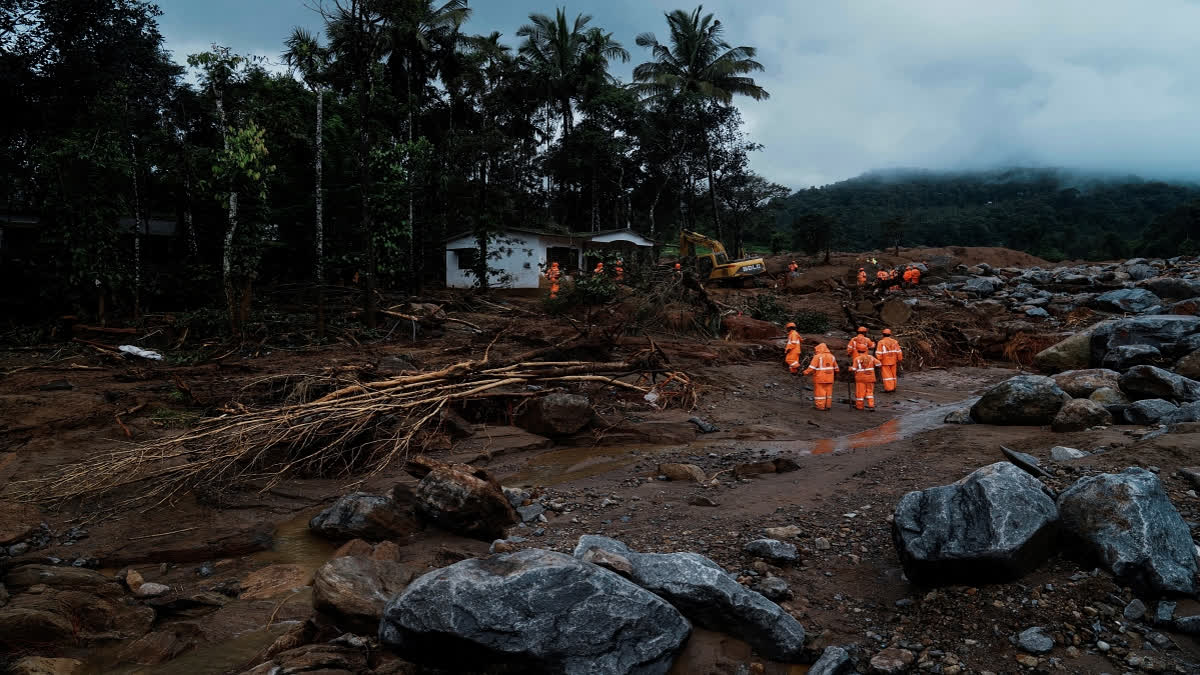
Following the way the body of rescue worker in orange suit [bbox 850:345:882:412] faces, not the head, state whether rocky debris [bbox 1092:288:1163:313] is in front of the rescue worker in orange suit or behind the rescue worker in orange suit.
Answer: in front

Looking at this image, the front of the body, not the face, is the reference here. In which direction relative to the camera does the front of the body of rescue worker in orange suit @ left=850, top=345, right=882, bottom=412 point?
away from the camera

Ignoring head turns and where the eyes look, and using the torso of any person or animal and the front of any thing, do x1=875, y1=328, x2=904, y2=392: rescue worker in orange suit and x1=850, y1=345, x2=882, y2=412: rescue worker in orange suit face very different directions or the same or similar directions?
same or similar directions

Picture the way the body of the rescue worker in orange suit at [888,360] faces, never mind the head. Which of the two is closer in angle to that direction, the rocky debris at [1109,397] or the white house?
the white house

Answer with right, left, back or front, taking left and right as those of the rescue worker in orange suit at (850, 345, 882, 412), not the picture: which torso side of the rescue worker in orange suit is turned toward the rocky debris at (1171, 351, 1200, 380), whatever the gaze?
right

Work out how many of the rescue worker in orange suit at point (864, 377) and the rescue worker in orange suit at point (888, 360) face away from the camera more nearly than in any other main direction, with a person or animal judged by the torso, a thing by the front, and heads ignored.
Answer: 2

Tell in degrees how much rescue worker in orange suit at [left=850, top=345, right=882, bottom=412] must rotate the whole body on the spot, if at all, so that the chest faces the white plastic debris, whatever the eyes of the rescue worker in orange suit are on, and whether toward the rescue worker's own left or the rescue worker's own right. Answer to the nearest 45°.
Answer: approximately 90° to the rescue worker's own left

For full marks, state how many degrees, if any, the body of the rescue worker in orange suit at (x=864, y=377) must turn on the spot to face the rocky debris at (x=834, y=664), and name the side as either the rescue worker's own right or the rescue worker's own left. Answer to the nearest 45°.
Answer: approximately 180°

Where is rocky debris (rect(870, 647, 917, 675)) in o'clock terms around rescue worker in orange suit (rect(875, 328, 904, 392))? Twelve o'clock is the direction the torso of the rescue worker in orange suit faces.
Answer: The rocky debris is roughly at 6 o'clock from the rescue worker in orange suit.

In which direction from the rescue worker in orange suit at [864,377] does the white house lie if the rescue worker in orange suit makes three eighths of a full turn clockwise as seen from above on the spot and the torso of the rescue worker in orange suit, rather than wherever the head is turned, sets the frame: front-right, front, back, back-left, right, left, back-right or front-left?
back

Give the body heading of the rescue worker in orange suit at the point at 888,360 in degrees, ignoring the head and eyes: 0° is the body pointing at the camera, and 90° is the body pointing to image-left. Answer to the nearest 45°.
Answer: approximately 180°

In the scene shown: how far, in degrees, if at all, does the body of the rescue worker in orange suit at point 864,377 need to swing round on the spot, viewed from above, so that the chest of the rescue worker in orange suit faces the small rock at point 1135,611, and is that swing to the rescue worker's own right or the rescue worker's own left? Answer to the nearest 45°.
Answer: approximately 180°

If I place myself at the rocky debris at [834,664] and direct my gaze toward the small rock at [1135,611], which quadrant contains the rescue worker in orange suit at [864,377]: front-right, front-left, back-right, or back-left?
front-left

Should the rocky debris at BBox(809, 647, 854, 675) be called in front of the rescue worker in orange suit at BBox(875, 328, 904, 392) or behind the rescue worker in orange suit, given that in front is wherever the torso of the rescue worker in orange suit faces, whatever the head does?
behind

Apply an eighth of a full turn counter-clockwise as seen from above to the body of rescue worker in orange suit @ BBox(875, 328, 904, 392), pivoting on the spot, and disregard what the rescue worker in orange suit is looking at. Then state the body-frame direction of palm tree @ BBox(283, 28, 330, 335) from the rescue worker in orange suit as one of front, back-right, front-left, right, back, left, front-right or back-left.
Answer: front-left
